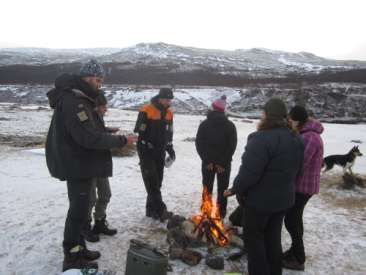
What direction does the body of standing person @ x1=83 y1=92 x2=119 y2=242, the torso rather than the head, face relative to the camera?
to the viewer's right

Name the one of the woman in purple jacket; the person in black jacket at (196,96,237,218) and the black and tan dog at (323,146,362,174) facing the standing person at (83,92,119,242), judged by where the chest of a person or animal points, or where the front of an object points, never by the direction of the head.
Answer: the woman in purple jacket

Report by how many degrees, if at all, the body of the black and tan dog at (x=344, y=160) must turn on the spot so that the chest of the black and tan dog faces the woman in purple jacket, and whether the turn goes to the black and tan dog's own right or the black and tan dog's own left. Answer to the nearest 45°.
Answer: approximately 90° to the black and tan dog's own right

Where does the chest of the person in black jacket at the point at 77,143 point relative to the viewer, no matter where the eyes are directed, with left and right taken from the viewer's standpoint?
facing to the right of the viewer

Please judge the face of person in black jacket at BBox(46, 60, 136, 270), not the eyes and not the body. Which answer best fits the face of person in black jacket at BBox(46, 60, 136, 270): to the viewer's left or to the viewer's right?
to the viewer's right

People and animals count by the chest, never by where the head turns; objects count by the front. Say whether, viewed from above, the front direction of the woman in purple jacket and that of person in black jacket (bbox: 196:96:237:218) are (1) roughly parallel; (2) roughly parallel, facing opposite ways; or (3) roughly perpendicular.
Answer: roughly perpendicular

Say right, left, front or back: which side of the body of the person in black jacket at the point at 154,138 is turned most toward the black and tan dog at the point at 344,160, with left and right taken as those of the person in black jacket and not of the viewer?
left

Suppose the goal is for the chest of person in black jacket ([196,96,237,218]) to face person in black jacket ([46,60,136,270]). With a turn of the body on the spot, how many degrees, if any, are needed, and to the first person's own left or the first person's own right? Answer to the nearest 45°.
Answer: approximately 135° to the first person's own left

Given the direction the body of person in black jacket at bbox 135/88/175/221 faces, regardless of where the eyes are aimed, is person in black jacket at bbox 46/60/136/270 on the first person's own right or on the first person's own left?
on the first person's own right

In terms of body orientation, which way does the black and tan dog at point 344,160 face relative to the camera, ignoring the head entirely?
to the viewer's right

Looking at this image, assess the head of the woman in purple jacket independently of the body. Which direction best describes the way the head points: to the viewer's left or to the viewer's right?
to the viewer's left

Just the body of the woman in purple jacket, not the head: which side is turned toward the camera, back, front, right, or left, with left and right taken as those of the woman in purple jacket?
left

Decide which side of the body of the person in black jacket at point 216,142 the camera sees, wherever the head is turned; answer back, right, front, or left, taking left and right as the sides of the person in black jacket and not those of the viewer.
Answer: back

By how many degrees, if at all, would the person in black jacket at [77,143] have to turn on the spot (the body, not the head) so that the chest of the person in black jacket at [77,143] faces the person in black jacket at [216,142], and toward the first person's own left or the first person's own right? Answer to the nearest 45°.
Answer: approximately 45° to the first person's own left
